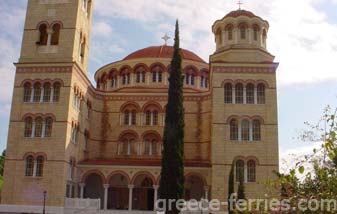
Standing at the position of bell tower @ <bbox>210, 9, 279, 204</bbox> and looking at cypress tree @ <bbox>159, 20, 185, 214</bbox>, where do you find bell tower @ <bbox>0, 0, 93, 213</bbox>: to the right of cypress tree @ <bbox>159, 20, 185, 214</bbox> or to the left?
right

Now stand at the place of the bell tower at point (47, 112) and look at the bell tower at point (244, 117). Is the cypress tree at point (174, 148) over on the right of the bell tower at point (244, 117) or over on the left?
right

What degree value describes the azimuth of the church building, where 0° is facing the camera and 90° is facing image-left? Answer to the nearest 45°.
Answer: approximately 0°

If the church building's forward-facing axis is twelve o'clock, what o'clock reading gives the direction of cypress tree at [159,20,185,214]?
The cypress tree is roughly at 11 o'clock from the church building.
